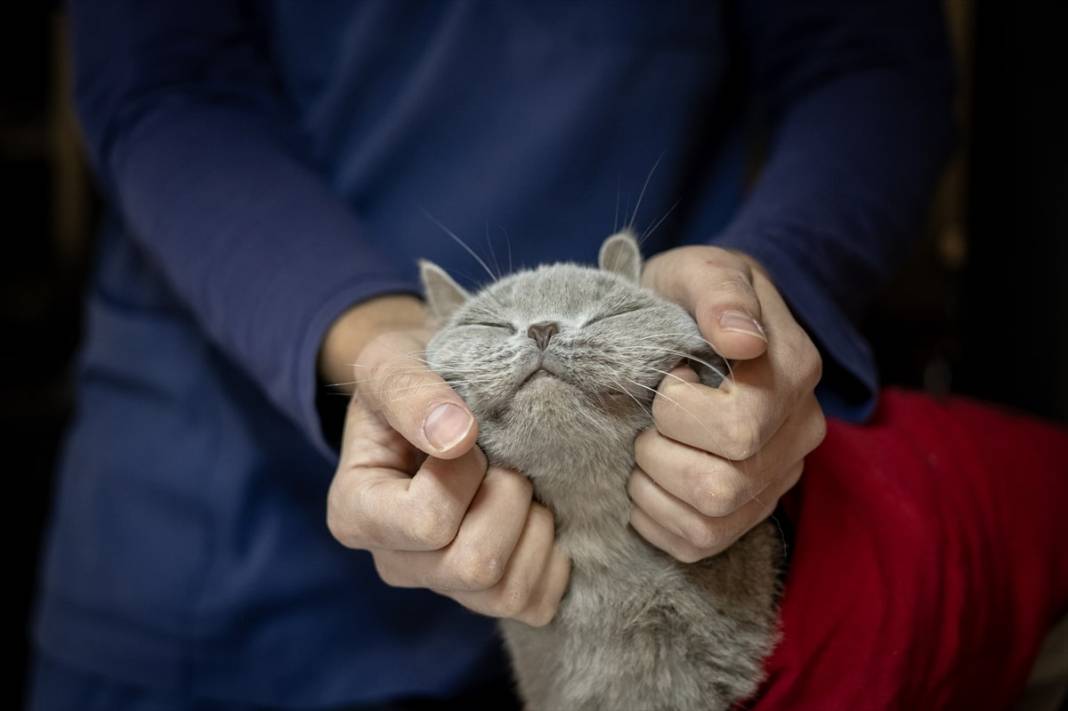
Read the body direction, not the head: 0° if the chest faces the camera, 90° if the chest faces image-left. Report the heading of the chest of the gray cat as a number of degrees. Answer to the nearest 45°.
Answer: approximately 0°
